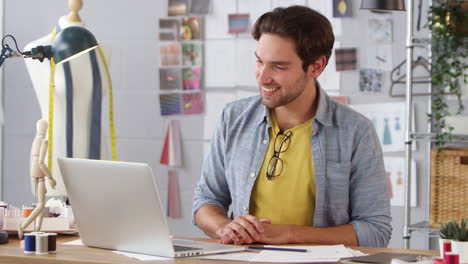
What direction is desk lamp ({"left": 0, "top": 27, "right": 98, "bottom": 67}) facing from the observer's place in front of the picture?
facing to the right of the viewer

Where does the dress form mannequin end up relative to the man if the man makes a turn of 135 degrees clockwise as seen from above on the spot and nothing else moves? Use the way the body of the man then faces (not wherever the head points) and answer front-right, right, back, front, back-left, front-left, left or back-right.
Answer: front-left

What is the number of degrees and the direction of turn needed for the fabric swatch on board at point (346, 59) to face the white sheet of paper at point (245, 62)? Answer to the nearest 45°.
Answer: approximately 90° to its right

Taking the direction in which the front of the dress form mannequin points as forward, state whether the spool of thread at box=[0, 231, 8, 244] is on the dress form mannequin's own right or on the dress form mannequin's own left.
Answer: on the dress form mannequin's own right

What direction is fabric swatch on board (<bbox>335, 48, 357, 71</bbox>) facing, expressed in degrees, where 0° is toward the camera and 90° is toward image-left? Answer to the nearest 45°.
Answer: approximately 0°

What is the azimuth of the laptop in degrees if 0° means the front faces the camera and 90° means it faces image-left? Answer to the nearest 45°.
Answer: approximately 225°

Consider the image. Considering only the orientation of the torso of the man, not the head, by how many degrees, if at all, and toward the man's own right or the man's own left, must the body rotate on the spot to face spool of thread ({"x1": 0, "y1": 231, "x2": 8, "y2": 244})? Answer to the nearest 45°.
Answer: approximately 45° to the man's own right

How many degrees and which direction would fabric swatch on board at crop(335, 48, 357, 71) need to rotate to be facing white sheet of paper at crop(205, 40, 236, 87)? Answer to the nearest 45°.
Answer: approximately 90° to its right
